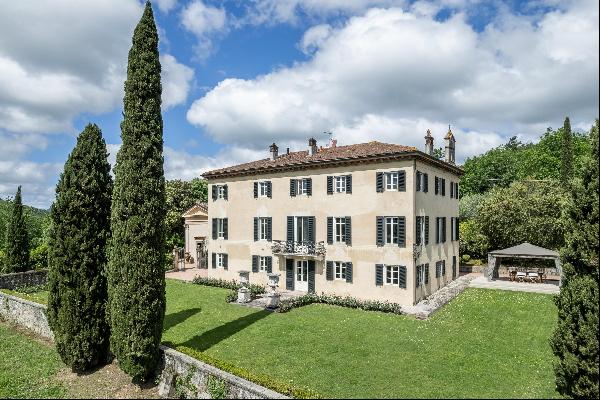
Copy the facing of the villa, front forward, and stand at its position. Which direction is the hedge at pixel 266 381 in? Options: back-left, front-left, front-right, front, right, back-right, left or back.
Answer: front-left

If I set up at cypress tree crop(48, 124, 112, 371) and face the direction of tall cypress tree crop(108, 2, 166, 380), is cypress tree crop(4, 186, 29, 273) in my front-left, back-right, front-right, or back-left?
back-left

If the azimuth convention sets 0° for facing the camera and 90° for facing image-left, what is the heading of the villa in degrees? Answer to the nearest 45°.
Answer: approximately 45°

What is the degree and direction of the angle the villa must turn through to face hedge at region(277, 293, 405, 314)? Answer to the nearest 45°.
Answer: approximately 45° to its left

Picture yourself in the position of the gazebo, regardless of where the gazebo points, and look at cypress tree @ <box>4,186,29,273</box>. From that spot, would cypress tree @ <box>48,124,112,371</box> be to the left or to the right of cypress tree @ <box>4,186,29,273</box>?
left

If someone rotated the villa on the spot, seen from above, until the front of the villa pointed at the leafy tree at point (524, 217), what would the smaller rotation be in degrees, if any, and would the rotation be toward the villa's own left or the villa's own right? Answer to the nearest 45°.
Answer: approximately 180°

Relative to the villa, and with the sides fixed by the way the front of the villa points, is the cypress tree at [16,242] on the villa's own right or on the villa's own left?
on the villa's own right

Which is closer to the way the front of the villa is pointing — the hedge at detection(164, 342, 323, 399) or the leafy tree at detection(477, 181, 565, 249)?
the hedge

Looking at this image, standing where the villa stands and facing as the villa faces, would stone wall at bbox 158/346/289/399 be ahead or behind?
ahead

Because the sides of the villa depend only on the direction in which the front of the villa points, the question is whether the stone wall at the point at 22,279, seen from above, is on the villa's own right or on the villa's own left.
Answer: on the villa's own right

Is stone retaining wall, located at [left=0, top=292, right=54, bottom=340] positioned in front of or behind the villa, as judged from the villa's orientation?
in front
